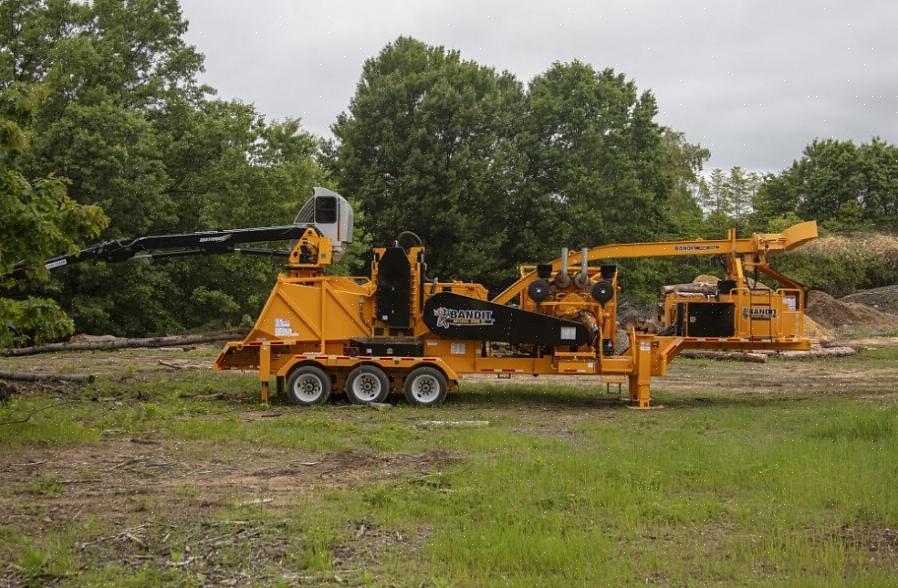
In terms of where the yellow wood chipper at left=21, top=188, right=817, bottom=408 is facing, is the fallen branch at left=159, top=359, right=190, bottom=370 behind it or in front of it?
behind

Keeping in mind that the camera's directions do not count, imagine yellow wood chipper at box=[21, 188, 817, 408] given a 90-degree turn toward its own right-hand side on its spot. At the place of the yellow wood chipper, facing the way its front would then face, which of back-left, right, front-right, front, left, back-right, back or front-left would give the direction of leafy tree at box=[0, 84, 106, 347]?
front-right

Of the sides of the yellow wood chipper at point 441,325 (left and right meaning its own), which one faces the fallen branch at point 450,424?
right

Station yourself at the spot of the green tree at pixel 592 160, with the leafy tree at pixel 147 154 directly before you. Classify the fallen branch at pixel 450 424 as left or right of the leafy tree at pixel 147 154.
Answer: left

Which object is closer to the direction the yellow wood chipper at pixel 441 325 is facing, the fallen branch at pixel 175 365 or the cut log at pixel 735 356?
the cut log

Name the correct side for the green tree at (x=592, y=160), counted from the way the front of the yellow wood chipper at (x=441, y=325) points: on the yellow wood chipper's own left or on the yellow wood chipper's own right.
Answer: on the yellow wood chipper's own left

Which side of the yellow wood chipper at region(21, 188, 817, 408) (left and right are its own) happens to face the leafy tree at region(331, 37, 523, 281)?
left

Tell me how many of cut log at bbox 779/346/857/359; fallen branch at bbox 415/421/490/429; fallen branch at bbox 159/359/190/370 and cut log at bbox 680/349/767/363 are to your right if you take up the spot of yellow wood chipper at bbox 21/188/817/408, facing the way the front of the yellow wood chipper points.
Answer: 1

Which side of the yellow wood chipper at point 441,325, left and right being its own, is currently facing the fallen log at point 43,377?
back

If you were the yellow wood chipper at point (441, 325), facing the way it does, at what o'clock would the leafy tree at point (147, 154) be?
The leafy tree is roughly at 8 o'clock from the yellow wood chipper.

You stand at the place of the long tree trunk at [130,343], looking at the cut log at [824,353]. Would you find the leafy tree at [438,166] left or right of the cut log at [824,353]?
left

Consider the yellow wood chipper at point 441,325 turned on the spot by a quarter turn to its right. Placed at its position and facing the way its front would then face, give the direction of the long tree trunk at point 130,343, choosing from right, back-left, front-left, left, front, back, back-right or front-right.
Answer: back-right

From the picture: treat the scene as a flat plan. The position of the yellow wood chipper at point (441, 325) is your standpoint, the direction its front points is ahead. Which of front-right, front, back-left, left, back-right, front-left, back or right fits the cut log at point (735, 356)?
front-left

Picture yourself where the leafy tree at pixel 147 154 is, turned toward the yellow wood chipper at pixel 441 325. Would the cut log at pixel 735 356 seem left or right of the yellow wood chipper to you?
left

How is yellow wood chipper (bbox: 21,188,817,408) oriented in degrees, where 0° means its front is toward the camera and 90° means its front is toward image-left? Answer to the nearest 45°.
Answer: approximately 270°

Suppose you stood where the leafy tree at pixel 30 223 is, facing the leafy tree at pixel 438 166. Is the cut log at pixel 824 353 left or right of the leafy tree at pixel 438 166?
right

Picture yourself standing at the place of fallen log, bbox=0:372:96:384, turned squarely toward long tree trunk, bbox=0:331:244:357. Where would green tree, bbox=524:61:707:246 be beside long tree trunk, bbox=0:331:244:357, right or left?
right
